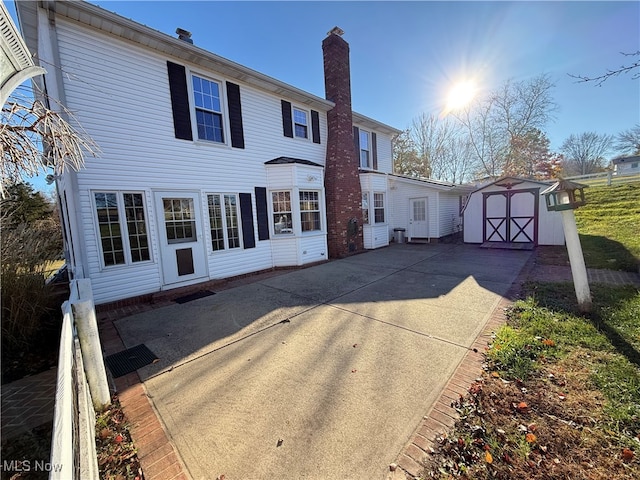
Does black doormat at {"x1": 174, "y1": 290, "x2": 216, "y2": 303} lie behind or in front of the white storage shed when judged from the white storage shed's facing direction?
in front

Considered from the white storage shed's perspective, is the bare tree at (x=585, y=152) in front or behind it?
behind

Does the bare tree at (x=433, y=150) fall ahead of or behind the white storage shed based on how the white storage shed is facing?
behind

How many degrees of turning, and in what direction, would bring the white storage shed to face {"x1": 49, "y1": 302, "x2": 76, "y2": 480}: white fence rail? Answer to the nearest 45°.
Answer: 0° — it already faces it

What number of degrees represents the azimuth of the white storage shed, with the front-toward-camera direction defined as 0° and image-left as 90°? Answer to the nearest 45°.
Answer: approximately 0°

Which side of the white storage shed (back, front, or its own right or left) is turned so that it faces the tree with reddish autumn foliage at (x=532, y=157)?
back

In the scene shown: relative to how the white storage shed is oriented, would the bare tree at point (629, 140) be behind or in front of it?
behind

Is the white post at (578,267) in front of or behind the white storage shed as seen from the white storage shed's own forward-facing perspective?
in front

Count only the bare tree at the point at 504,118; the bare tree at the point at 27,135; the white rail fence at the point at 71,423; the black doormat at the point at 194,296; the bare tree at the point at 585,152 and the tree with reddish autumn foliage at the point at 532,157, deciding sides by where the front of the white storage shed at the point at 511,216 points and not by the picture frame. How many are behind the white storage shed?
3

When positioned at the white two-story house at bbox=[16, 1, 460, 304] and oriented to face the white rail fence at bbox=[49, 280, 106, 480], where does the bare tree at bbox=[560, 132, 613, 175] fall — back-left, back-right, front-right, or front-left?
back-left

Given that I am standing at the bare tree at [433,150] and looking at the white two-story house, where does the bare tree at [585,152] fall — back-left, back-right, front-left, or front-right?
back-left
